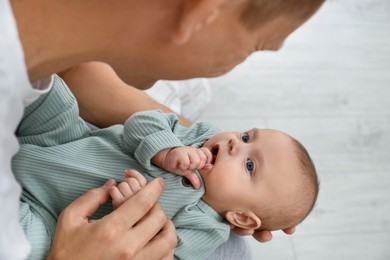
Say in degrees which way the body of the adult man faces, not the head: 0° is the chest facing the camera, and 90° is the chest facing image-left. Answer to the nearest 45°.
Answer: approximately 270°
